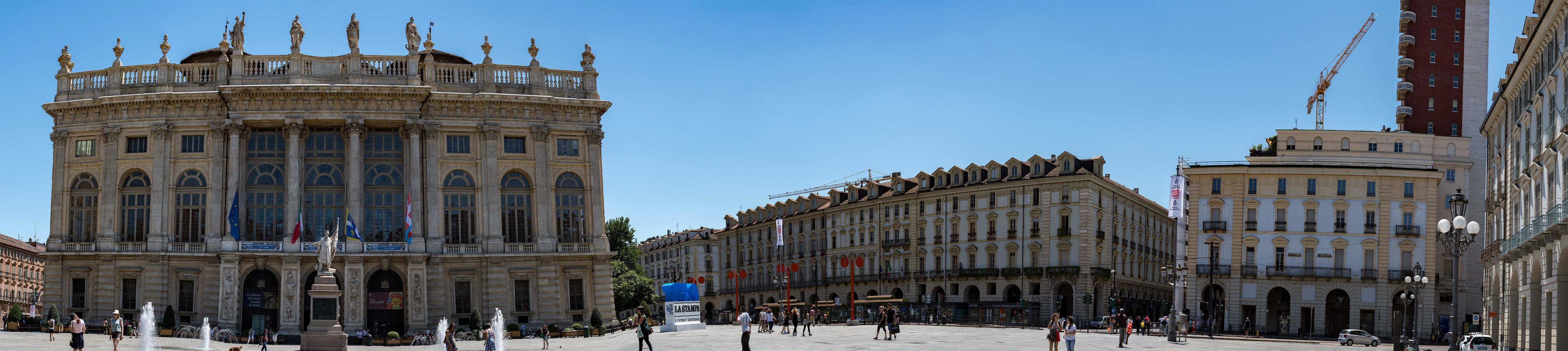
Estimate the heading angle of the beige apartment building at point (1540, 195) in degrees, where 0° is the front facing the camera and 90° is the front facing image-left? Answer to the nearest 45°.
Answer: approximately 90°

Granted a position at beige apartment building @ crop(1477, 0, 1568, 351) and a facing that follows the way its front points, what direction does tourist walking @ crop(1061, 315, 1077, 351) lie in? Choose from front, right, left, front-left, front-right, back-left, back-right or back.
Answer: front-left

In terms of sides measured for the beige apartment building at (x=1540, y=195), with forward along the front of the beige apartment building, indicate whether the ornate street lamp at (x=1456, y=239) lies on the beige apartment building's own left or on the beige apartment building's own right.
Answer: on the beige apartment building's own left

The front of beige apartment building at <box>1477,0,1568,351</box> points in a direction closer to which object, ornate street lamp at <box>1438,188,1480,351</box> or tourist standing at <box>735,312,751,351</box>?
the tourist standing

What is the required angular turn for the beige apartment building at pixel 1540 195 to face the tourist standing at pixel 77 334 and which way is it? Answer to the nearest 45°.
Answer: approximately 45° to its left

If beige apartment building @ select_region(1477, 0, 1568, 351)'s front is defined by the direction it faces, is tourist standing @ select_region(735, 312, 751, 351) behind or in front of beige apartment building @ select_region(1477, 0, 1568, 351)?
in front
